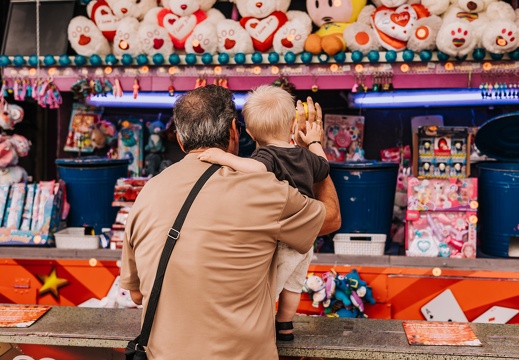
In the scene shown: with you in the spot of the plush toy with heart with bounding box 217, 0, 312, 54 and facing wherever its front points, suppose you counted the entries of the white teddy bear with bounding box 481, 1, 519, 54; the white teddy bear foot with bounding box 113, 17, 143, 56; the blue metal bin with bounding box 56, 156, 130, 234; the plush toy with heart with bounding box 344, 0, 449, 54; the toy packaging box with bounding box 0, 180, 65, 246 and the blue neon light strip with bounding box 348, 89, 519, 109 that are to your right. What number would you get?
3

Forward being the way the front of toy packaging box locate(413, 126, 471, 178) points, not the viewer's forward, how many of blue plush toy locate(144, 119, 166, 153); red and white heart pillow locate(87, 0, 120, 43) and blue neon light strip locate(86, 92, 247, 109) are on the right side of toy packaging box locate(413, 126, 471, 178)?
3

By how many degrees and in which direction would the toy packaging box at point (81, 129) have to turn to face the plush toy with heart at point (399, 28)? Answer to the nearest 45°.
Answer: approximately 45° to its left

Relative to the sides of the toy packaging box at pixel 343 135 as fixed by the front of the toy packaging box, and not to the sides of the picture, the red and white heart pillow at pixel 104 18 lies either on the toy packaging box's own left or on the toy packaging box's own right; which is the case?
on the toy packaging box's own right

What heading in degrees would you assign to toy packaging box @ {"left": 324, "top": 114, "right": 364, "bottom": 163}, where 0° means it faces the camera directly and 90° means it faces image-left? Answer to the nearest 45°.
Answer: approximately 0°

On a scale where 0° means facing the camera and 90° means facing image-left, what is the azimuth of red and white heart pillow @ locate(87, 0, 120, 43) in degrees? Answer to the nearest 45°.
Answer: approximately 0°

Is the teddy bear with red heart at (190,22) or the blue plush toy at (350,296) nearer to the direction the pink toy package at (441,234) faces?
the blue plush toy

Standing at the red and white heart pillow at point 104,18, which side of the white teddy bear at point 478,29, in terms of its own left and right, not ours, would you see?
right

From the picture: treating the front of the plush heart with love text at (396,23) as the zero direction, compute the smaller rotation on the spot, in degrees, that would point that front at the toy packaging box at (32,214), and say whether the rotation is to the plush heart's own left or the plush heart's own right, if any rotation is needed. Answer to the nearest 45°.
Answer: approximately 90° to the plush heart's own right

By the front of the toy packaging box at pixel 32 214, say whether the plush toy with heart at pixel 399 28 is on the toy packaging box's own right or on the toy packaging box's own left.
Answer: on the toy packaging box's own left
